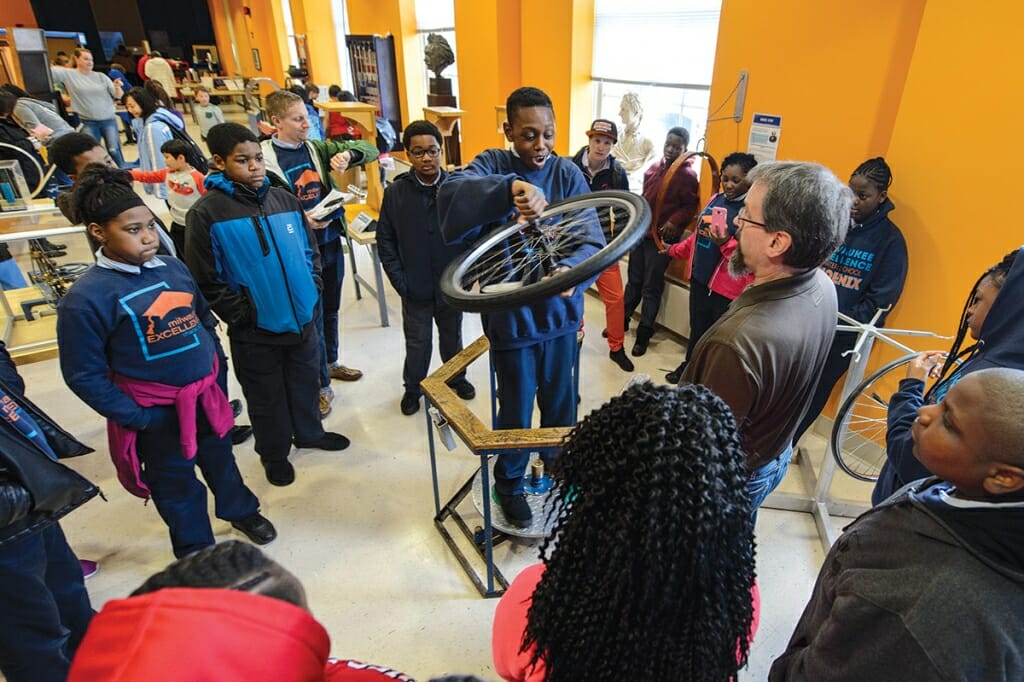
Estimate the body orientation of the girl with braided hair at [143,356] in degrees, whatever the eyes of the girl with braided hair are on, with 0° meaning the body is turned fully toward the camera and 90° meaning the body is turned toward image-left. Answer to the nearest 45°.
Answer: approximately 315°

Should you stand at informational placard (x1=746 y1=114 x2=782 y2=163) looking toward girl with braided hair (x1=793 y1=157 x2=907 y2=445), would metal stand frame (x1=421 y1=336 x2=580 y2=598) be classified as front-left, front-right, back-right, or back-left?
front-right

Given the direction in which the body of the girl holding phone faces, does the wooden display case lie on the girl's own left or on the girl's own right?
on the girl's own right

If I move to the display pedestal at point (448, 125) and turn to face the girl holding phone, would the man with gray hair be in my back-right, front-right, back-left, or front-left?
front-right

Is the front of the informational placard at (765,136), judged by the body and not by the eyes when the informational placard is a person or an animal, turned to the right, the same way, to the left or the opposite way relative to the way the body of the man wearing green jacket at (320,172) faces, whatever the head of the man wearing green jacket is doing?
to the right

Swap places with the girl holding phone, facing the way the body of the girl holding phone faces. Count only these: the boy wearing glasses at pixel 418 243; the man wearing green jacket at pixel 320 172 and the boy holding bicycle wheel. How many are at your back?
0

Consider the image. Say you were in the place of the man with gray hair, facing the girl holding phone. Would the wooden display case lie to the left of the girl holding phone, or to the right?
left

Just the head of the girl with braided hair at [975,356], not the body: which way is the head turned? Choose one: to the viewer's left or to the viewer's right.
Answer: to the viewer's left

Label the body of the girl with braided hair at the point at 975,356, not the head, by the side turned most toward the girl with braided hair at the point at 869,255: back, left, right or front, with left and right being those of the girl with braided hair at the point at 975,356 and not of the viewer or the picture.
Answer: right

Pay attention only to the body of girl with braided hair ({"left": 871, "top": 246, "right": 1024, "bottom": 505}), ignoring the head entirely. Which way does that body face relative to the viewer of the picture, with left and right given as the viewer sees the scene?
facing to the left of the viewer

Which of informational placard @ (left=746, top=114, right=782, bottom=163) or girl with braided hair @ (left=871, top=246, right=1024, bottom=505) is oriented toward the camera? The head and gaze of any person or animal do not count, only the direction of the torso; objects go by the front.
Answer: the informational placard

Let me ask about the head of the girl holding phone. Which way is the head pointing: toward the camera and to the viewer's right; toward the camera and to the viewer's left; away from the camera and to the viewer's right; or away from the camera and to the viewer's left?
toward the camera and to the viewer's left

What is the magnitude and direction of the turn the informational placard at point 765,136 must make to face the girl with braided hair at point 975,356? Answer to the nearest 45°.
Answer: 0° — it already faces them

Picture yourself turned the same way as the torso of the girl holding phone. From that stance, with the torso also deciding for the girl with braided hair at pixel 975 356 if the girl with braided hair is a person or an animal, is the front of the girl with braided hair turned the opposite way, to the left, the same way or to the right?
to the right

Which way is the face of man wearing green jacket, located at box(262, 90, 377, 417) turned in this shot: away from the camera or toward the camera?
toward the camera

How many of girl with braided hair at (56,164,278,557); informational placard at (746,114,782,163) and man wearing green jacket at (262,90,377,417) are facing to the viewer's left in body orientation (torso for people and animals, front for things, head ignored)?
0

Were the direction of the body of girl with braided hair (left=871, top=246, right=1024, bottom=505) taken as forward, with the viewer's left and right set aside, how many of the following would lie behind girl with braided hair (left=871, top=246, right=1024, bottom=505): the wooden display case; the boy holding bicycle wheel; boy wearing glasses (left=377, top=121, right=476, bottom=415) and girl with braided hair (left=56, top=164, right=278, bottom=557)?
0

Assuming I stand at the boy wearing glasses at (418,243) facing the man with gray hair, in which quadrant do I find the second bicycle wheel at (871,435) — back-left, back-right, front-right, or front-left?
front-left

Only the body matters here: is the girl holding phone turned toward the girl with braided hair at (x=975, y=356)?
no
